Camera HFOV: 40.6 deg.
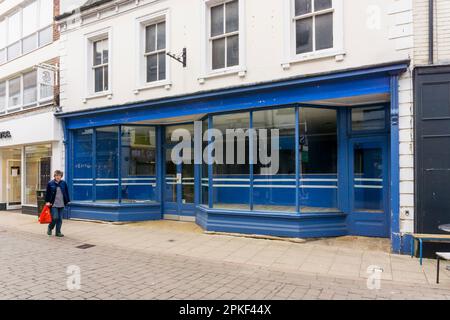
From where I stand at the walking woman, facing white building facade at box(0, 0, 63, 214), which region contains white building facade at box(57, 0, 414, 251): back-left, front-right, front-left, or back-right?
back-right

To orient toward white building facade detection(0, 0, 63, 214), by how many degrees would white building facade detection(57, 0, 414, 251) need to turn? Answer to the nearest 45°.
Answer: approximately 90° to its right

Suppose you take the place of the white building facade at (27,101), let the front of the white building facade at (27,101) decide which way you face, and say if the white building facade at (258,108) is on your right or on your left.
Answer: on your left

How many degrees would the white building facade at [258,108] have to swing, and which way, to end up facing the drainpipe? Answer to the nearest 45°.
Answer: approximately 90° to its left

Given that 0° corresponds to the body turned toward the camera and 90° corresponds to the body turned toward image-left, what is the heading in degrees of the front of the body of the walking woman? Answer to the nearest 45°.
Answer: approximately 0°

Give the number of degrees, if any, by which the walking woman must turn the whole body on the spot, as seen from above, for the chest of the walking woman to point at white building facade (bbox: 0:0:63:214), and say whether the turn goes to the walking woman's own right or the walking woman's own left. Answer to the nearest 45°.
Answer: approximately 180°

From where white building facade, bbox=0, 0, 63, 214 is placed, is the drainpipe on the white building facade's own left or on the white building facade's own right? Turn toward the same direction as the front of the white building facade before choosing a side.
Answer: on the white building facade's own left
